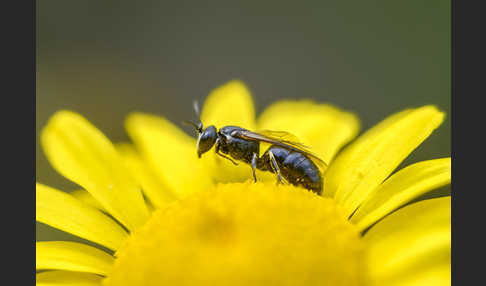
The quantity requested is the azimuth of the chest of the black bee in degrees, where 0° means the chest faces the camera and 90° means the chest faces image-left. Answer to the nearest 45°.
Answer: approximately 90°
